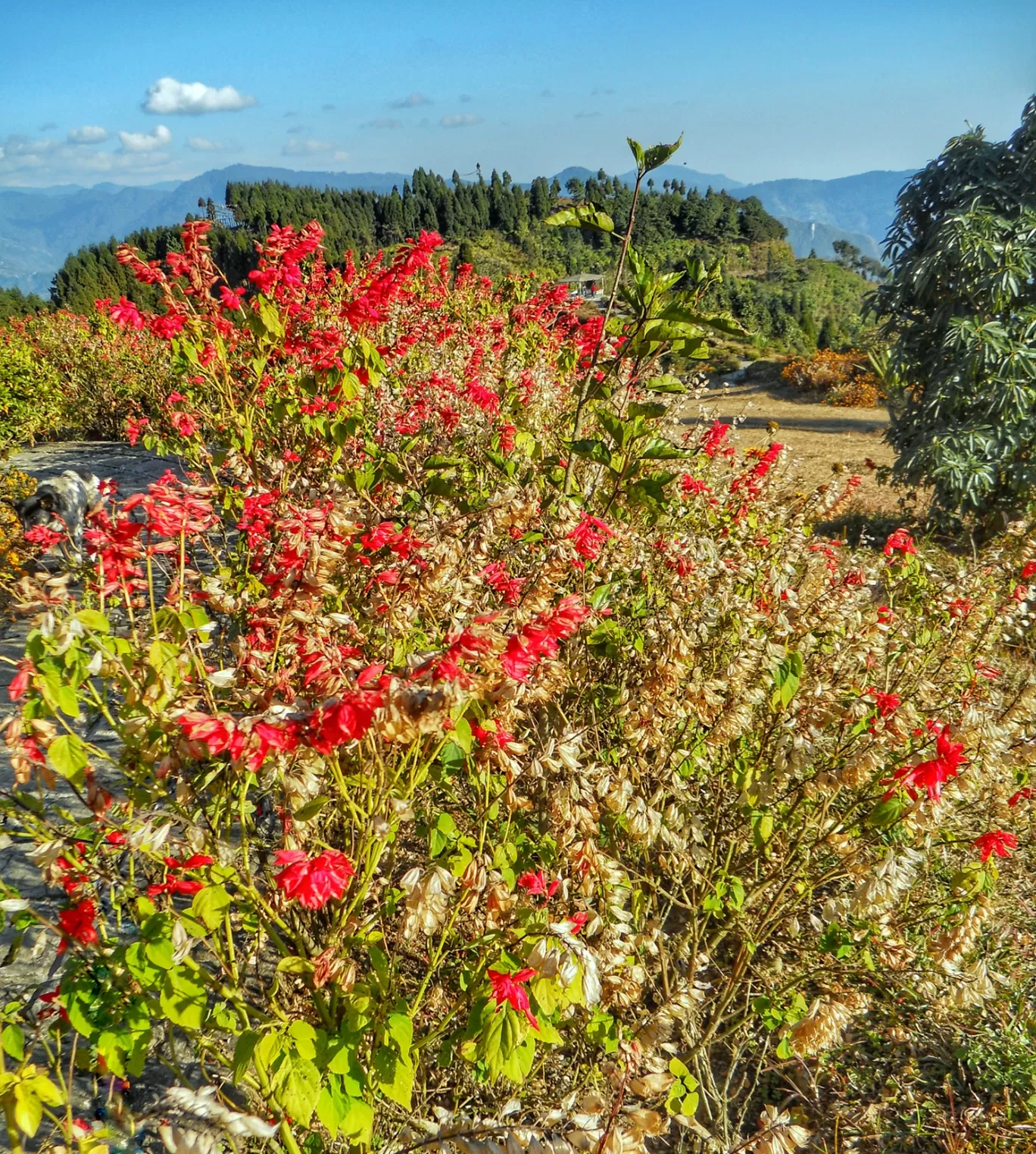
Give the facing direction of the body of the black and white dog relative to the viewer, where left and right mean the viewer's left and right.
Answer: facing the viewer and to the left of the viewer

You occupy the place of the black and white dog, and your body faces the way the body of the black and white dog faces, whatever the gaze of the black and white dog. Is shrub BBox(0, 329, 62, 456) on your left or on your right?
on your right

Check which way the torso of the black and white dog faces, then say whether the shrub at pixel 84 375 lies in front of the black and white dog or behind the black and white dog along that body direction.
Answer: behind

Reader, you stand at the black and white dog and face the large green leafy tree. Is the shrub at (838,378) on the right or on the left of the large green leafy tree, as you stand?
left
